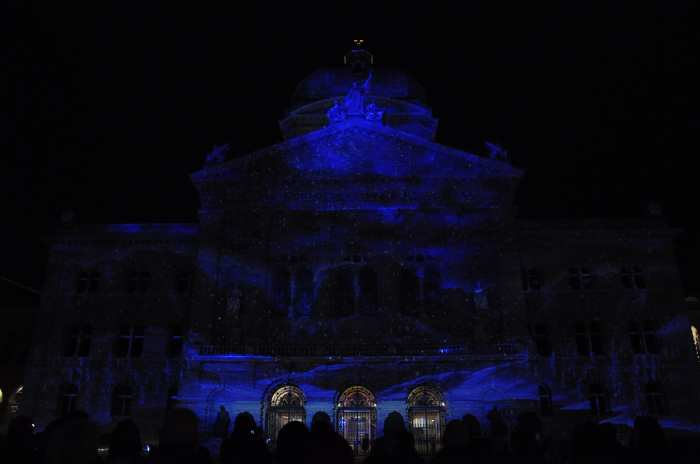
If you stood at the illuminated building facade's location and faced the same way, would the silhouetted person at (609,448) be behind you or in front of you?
in front

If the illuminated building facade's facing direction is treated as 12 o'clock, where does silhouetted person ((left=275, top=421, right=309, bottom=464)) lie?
The silhouetted person is roughly at 12 o'clock from the illuminated building facade.

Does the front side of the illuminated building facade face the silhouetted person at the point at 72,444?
yes

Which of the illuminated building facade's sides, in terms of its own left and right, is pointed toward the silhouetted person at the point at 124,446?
front

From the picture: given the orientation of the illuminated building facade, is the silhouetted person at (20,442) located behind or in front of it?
in front

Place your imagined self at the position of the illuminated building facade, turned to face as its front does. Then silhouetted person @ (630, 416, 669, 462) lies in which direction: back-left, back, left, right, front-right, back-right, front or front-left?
front

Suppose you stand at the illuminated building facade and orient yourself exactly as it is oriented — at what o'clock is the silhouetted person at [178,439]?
The silhouetted person is roughly at 12 o'clock from the illuminated building facade.

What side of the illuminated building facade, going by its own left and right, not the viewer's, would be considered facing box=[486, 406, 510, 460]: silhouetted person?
front

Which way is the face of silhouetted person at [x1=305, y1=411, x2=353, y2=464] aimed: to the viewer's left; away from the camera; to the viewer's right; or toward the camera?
away from the camera

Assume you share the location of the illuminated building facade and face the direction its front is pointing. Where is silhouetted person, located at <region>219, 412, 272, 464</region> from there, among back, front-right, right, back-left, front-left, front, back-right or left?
front

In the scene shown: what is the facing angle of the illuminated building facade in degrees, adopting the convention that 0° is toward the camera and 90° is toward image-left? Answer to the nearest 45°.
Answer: approximately 0°
